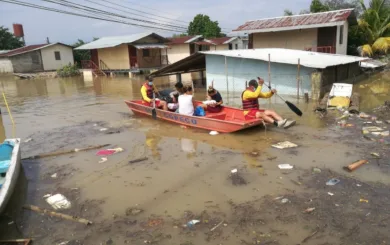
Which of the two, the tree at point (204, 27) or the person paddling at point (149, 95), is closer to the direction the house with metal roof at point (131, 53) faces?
the person paddling

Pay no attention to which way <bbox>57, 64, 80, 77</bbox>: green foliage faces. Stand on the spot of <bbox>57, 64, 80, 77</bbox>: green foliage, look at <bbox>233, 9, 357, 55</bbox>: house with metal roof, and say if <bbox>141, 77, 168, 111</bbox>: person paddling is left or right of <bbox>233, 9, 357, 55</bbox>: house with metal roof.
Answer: right

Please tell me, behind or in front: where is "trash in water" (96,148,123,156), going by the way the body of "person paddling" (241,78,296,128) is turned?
behind

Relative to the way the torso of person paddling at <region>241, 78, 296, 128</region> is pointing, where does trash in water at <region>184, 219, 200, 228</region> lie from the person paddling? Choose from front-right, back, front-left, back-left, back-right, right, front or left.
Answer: right

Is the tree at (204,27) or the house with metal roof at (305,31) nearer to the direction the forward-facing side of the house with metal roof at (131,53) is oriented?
the house with metal roof

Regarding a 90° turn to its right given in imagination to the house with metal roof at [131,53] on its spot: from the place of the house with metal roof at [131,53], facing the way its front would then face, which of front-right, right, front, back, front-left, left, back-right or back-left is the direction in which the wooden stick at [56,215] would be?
front-left

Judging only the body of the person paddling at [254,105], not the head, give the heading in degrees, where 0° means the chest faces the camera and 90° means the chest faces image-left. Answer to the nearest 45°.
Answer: approximately 270°

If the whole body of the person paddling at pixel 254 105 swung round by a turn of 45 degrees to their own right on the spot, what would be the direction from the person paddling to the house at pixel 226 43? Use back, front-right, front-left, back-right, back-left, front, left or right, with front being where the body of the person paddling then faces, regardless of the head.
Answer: back-left

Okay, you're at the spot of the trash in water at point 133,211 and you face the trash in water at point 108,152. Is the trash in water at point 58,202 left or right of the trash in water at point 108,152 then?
left

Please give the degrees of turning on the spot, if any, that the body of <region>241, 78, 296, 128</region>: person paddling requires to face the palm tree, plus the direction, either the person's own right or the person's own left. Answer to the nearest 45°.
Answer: approximately 45° to the person's own left

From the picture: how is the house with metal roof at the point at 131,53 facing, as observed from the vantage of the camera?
facing the viewer and to the right of the viewer

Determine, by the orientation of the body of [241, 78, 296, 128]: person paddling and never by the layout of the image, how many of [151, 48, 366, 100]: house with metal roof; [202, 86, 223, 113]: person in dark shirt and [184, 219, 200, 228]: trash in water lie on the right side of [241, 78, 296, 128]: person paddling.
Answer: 1

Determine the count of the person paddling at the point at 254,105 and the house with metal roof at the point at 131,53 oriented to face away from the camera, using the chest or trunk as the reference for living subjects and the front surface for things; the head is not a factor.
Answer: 0
